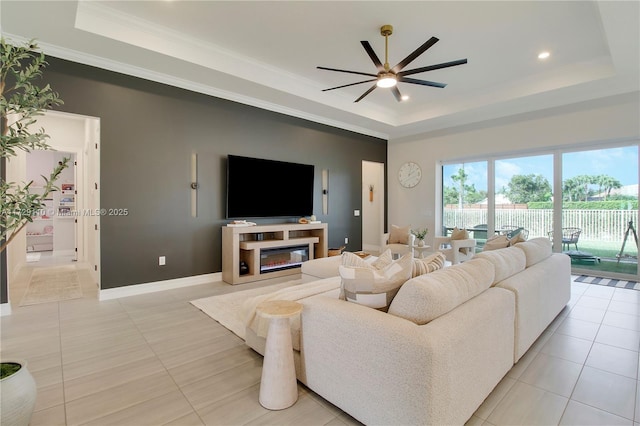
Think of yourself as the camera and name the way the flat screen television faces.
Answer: facing the viewer and to the right of the viewer

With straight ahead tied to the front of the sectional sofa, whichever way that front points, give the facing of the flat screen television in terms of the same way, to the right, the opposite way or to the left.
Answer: the opposite way

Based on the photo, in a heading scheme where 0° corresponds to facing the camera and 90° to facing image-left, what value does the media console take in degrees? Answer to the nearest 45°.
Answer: approximately 315°

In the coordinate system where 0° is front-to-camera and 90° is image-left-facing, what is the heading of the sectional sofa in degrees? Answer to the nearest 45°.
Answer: approximately 135°

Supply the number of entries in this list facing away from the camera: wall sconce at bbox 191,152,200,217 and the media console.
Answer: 0

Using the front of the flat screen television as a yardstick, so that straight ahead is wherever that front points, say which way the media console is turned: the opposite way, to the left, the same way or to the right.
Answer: the same way

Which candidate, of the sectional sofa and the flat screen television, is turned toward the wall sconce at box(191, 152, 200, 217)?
the sectional sofa

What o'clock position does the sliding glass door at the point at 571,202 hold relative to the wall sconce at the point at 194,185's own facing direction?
The sliding glass door is roughly at 11 o'clock from the wall sconce.

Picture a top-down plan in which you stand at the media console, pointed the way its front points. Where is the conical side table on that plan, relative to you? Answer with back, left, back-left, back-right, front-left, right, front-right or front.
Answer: front-right

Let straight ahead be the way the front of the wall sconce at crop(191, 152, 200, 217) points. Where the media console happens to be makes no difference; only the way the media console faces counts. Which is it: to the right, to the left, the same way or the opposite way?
the same way

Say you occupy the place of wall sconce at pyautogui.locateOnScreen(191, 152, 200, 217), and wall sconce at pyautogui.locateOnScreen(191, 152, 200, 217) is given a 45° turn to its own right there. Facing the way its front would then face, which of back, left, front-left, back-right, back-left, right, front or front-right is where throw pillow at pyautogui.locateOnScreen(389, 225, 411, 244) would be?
left

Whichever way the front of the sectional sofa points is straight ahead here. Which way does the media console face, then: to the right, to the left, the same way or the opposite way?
the opposite way

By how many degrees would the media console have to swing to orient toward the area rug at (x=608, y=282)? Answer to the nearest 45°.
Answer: approximately 45° to its left

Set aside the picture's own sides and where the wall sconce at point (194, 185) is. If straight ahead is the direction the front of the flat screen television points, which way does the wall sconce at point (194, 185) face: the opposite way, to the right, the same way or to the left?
the same way
